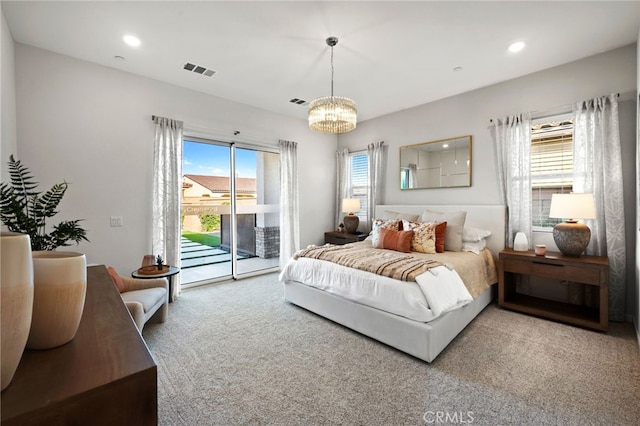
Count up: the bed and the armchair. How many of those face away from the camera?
0

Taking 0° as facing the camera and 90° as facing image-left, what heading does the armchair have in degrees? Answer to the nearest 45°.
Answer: approximately 315°

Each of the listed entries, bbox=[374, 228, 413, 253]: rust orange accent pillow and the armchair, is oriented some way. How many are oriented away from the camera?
0

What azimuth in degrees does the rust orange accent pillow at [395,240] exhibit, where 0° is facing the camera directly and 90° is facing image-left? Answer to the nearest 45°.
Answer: approximately 45°

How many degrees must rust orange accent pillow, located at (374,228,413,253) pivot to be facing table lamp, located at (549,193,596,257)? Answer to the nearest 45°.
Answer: approximately 135° to its left

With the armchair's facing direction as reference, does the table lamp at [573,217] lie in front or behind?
in front

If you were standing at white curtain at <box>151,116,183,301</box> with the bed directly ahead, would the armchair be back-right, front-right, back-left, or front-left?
front-right

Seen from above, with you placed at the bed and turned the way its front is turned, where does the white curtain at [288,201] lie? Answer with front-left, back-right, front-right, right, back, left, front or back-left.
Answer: right

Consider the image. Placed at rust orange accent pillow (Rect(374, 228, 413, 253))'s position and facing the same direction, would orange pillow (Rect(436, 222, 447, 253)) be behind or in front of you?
behind

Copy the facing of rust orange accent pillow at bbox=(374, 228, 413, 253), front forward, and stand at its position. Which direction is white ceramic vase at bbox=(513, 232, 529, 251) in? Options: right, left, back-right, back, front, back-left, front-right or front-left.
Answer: back-left

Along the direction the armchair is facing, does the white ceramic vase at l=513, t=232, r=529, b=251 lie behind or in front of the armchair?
in front

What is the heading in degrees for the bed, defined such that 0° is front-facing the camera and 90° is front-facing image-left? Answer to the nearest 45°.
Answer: approximately 45°
